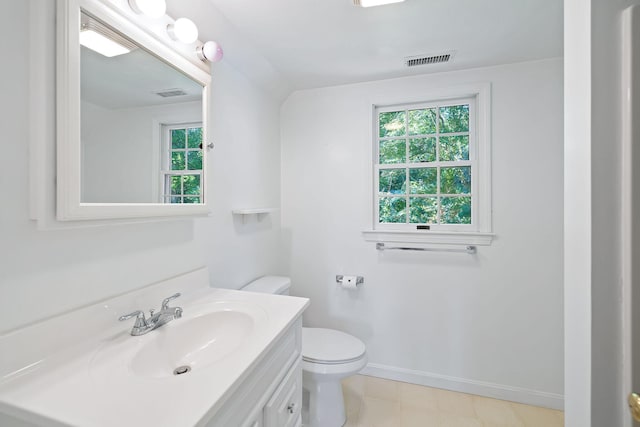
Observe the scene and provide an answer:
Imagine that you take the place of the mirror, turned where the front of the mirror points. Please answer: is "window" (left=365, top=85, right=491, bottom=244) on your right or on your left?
on your left

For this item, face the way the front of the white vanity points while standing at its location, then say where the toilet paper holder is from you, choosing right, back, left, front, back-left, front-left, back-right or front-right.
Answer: left

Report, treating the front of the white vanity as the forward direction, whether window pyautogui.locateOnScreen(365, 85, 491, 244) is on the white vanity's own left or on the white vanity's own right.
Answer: on the white vanity's own left

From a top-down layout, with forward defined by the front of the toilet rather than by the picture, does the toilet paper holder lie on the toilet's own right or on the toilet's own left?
on the toilet's own left
